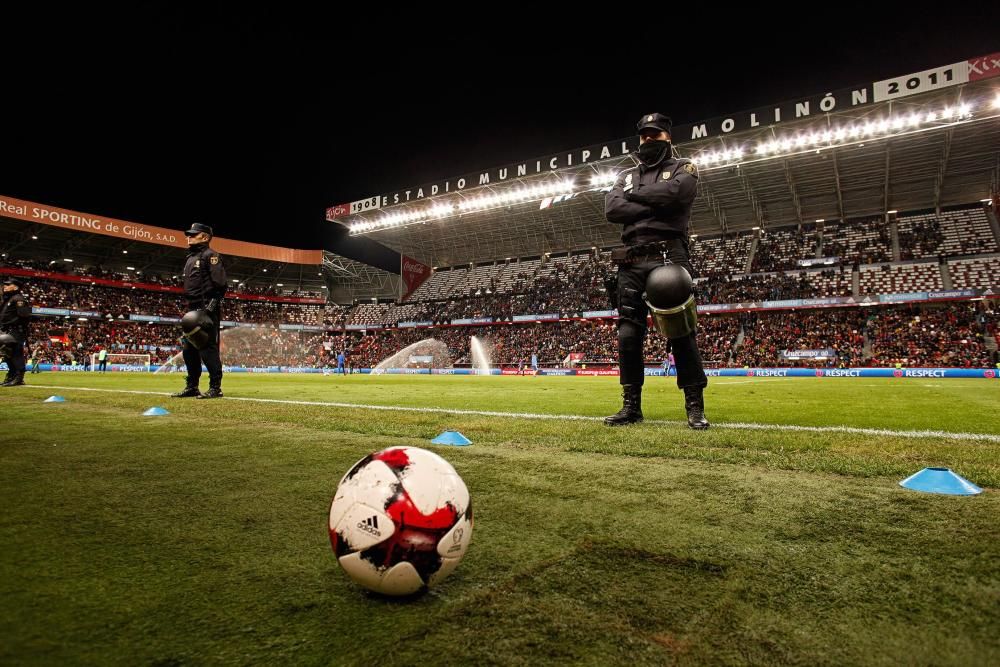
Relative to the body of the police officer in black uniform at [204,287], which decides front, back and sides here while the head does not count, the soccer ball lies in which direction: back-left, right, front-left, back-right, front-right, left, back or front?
front-left

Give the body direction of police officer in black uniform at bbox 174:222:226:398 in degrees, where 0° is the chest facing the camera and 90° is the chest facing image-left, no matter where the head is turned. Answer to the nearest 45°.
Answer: approximately 45°

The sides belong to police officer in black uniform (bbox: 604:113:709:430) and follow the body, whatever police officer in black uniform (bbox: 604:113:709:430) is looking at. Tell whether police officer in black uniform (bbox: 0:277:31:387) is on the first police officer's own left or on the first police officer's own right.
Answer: on the first police officer's own right

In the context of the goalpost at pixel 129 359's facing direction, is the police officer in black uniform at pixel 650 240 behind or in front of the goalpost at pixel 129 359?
in front

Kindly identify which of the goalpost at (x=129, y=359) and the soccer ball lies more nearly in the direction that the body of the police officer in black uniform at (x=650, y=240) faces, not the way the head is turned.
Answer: the soccer ball

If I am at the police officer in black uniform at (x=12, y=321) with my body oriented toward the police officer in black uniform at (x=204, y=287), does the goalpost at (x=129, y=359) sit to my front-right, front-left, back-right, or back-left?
back-left

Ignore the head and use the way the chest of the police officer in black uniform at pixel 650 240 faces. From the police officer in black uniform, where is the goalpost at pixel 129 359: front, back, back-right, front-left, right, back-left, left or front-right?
back-right

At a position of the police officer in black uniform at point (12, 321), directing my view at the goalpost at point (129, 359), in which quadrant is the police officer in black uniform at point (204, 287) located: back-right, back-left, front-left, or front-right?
back-right

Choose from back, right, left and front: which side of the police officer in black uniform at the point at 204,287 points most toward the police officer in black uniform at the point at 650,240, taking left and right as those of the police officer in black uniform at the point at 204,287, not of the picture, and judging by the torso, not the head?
left

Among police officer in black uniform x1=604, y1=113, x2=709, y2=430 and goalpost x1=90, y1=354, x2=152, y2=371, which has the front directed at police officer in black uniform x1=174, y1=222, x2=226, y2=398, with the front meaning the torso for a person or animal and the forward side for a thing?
the goalpost

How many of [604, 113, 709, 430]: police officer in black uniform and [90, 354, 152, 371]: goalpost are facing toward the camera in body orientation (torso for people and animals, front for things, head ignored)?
2

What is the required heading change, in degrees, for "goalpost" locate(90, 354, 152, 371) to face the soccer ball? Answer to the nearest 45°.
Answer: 0° — it already faces it
